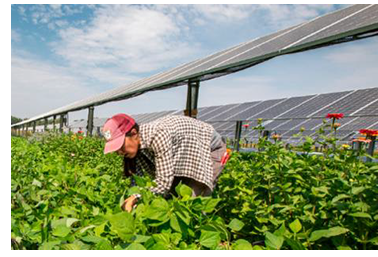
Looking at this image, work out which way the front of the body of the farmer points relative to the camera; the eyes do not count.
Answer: to the viewer's left

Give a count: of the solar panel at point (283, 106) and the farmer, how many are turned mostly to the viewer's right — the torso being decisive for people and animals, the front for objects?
0

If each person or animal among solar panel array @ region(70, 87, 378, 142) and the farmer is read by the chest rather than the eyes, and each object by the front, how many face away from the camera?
0

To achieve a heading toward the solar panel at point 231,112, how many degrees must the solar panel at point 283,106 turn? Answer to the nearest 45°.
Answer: approximately 90° to its right

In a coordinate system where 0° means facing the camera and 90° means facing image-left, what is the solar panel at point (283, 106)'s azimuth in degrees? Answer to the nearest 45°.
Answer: approximately 45°

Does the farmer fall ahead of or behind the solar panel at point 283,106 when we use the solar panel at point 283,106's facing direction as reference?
ahead

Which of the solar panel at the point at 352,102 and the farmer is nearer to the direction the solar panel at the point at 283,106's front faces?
the farmer

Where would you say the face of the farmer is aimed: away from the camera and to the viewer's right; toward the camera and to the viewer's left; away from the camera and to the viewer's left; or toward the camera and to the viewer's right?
toward the camera and to the viewer's left

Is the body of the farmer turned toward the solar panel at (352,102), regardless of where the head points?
no
